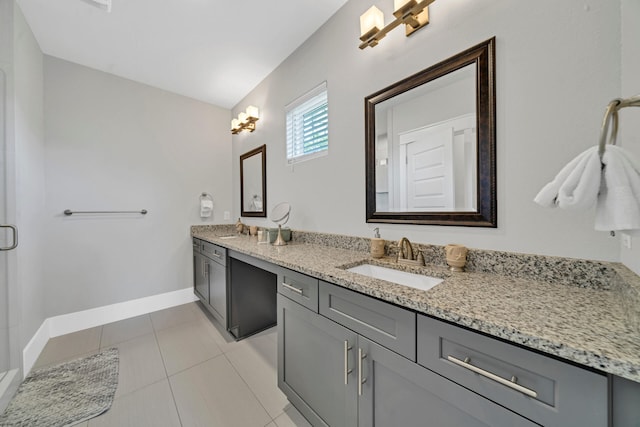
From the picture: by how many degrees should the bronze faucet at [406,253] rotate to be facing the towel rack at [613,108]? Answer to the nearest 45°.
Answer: approximately 90° to its left

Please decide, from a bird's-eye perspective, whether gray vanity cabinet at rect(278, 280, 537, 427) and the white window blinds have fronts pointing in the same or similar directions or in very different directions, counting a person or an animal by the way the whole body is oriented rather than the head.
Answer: same or similar directions

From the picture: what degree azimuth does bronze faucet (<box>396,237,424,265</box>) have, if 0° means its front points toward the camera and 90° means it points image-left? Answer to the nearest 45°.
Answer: approximately 45°

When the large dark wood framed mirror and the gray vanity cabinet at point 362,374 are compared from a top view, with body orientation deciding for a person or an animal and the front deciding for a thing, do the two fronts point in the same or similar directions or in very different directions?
same or similar directions

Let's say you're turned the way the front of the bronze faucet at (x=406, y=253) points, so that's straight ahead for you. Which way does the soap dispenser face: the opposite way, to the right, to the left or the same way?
the same way

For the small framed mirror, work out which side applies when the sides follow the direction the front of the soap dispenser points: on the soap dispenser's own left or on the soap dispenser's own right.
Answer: on the soap dispenser's own right

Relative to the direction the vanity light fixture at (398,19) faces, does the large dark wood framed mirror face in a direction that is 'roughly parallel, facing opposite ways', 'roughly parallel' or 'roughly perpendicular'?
roughly parallel

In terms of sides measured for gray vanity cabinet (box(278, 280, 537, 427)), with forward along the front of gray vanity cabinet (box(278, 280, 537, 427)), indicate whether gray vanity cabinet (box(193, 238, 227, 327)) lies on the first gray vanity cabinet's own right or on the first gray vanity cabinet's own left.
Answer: on the first gray vanity cabinet's own right

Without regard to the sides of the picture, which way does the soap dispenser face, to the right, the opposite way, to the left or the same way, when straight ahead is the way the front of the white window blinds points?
the same way

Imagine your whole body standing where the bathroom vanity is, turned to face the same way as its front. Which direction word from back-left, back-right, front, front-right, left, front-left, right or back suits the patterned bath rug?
front-right

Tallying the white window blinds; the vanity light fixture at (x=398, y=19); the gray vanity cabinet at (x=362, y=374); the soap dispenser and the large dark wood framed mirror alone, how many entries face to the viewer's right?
0

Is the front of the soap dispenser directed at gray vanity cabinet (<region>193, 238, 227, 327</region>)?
no

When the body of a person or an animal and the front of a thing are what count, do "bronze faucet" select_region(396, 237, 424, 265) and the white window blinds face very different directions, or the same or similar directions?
same or similar directions

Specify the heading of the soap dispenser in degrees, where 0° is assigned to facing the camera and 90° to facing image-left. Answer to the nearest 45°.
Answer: approximately 45°
